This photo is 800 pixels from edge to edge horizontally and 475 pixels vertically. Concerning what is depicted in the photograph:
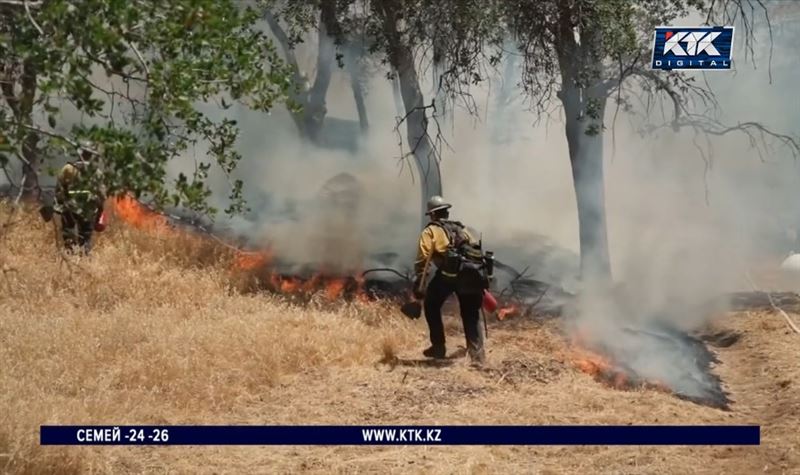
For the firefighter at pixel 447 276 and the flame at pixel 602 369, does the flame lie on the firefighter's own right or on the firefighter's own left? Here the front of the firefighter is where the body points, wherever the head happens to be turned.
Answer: on the firefighter's own right

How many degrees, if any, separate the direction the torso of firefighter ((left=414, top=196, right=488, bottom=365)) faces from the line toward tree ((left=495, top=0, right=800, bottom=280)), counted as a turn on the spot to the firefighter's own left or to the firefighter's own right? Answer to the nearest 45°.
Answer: approximately 90° to the firefighter's own right

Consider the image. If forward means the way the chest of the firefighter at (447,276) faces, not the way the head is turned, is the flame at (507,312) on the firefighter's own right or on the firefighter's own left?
on the firefighter's own right

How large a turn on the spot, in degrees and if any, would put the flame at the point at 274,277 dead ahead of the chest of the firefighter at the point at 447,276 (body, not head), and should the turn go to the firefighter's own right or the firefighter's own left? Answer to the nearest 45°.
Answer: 0° — they already face it

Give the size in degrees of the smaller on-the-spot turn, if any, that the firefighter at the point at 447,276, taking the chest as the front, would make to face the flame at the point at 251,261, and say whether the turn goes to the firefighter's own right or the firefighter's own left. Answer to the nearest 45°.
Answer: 0° — they already face it

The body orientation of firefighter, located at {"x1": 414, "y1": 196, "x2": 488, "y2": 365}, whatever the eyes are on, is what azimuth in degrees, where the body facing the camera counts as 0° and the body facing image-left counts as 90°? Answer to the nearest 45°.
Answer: approximately 135°

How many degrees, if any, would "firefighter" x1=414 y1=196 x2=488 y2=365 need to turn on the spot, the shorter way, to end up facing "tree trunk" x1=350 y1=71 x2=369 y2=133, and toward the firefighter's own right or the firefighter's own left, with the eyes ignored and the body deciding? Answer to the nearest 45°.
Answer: approximately 45° to the firefighter's own right
